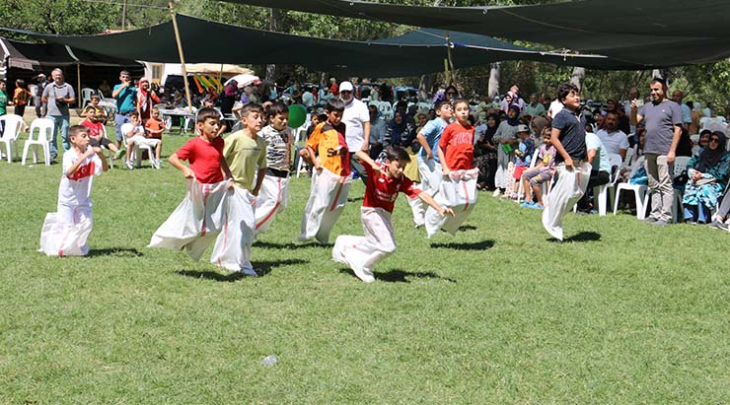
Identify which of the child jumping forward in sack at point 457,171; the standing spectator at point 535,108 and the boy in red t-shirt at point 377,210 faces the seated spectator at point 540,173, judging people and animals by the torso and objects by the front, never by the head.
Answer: the standing spectator

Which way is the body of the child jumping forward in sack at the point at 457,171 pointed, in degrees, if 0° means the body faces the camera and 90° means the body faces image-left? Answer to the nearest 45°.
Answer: approximately 315°

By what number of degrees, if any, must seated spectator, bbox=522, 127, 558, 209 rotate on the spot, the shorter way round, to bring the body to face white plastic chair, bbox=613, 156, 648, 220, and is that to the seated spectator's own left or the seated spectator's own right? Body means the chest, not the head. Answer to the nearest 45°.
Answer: approximately 135° to the seated spectator's own left

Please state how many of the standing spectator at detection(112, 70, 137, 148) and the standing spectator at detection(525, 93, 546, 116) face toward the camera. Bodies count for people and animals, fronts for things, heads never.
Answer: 2

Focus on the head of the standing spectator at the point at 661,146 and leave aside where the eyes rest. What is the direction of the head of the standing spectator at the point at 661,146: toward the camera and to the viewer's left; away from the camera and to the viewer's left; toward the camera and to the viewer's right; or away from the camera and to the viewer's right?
toward the camera and to the viewer's left

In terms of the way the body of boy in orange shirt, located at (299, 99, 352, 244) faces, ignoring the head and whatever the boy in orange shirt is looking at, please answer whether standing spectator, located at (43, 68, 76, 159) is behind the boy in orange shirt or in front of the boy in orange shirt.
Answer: behind

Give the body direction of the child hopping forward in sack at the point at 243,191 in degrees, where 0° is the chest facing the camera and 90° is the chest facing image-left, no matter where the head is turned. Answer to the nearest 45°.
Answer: approximately 315°

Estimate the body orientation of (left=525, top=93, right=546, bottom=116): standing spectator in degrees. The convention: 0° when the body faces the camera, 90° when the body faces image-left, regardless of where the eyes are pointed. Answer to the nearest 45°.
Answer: approximately 0°

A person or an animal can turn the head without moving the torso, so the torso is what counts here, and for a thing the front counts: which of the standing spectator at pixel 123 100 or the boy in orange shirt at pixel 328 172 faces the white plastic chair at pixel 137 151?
the standing spectator

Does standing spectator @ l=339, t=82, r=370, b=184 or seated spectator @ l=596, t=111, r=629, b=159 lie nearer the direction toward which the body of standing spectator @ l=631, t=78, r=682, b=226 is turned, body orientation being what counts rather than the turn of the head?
the standing spectator
